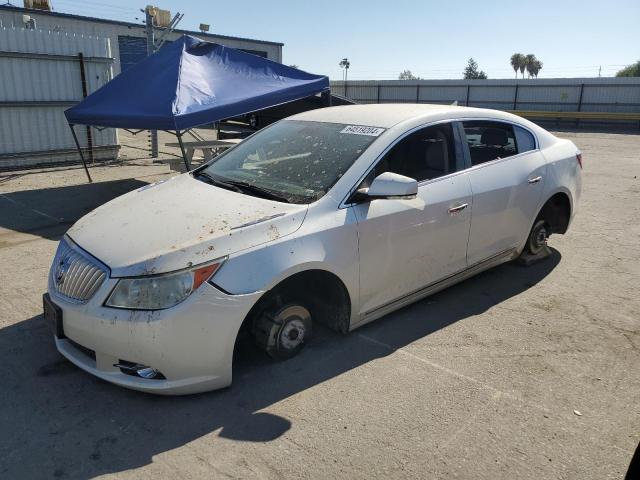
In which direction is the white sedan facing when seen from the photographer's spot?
facing the viewer and to the left of the viewer

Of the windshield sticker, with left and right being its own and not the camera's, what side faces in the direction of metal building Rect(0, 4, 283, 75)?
right

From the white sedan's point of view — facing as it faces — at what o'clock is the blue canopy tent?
The blue canopy tent is roughly at 4 o'clock from the white sedan.

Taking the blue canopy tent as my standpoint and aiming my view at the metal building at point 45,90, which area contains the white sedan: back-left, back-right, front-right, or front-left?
back-left

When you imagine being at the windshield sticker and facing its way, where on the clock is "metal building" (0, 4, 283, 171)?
The metal building is roughly at 3 o'clock from the windshield sticker.

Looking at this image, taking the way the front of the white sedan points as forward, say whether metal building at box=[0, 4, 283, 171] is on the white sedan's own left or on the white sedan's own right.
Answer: on the white sedan's own right

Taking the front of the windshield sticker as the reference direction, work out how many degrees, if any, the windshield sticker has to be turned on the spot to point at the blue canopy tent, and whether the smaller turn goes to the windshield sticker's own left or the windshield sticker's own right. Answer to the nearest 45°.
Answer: approximately 90° to the windshield sticker's own right
